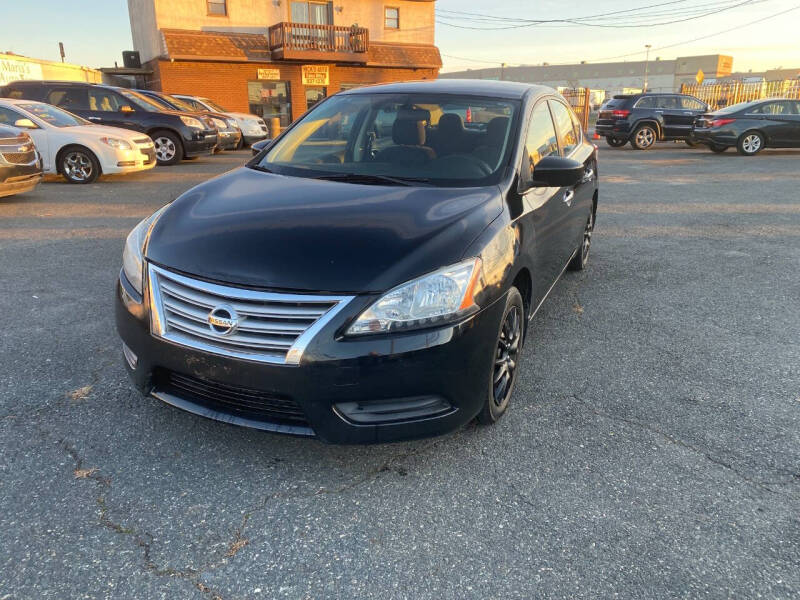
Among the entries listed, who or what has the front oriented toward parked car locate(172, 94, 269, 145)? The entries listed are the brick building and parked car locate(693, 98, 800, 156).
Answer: the brick building

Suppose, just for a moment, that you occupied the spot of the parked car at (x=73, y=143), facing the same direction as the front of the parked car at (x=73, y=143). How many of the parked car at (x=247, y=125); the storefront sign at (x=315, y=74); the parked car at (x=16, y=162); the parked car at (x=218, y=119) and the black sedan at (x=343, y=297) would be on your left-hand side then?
3

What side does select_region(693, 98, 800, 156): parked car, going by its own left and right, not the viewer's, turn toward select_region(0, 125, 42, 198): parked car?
back

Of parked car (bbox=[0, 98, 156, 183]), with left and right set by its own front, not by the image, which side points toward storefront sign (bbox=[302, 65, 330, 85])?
left

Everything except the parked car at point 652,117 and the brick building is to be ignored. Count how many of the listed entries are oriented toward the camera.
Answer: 1

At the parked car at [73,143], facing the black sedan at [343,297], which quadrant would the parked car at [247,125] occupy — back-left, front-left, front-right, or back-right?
back-left

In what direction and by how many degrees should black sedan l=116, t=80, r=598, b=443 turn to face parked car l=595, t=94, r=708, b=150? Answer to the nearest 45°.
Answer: approximately 180°

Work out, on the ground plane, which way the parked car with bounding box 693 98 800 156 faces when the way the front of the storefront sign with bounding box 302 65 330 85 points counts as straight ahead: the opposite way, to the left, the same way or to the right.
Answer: to the left

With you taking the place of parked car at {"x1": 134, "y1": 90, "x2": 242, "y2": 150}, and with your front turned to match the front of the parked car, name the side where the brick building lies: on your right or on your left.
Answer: on your left

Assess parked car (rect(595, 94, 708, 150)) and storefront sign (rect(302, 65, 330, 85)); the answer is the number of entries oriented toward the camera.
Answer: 1

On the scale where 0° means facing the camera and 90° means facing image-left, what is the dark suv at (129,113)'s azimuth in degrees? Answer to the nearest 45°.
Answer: approximately 315°

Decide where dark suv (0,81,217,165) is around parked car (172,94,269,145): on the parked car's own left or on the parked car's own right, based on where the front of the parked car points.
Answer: on the parked car's own right

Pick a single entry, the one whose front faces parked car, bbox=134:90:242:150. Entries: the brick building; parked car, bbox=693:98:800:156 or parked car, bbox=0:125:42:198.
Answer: the brick building

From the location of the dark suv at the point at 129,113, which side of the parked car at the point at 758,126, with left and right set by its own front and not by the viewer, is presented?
back
